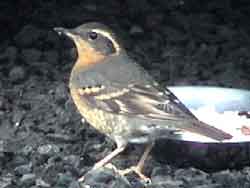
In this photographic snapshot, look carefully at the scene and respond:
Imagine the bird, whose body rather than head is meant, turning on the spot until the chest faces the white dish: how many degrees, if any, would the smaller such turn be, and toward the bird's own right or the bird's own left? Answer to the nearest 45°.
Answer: approximately 135° to the bird's own right

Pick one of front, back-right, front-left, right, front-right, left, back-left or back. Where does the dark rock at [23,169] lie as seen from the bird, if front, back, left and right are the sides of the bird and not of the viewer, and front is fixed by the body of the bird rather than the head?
front

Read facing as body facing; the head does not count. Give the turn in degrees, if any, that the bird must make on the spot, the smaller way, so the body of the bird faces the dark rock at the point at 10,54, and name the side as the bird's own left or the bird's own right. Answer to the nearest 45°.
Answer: approximately 45° to the bird's own right

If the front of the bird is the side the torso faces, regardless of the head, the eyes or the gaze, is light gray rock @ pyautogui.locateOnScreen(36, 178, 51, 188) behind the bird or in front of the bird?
in front

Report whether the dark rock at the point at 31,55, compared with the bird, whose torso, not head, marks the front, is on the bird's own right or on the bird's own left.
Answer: on the bird's own right

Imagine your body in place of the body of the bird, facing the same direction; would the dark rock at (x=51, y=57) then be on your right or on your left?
on your right

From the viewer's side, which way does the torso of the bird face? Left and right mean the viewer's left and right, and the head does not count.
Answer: facing to the left of the viewer
